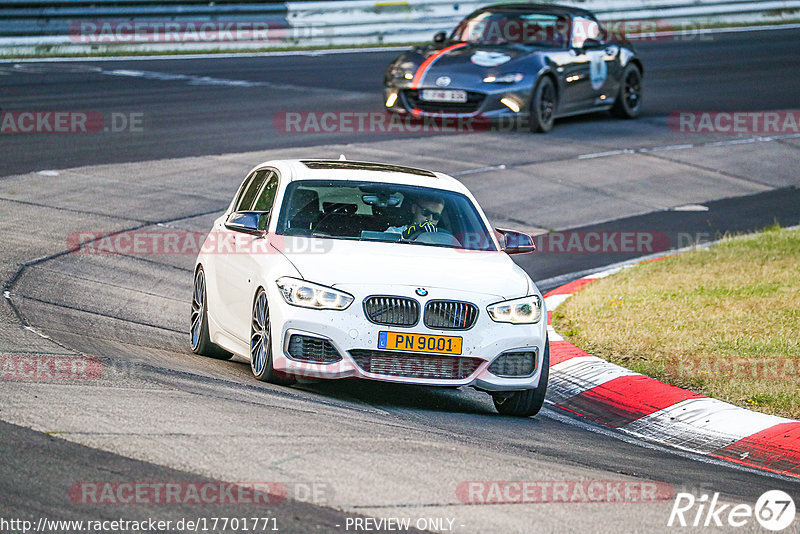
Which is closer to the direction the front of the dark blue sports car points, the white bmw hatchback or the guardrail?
the white bmw hatchback

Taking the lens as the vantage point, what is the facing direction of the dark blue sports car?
facing the viewer and to the left of the viewer

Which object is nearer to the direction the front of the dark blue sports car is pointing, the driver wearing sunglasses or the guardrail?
the driver wearing sunglasses

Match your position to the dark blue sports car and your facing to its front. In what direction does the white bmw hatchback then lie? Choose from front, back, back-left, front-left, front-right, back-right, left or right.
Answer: front-left

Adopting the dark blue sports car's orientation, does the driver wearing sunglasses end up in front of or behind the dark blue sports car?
in front

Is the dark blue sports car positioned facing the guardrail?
no
